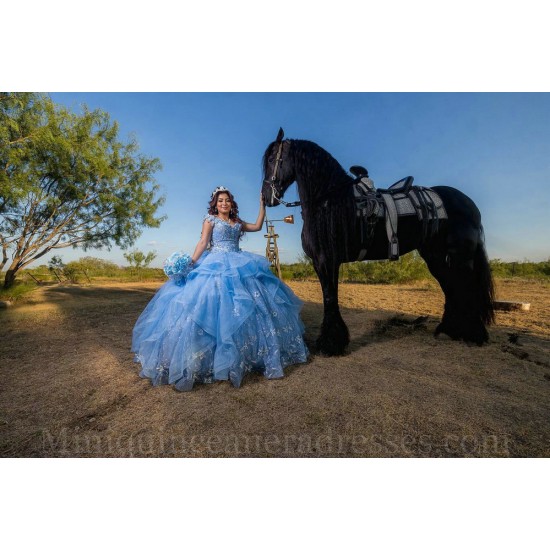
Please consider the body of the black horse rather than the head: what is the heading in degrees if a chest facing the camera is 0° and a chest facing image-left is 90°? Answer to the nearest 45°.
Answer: approximately 90°
